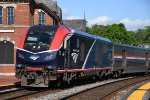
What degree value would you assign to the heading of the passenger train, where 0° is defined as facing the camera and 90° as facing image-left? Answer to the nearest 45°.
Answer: approximately 45°
